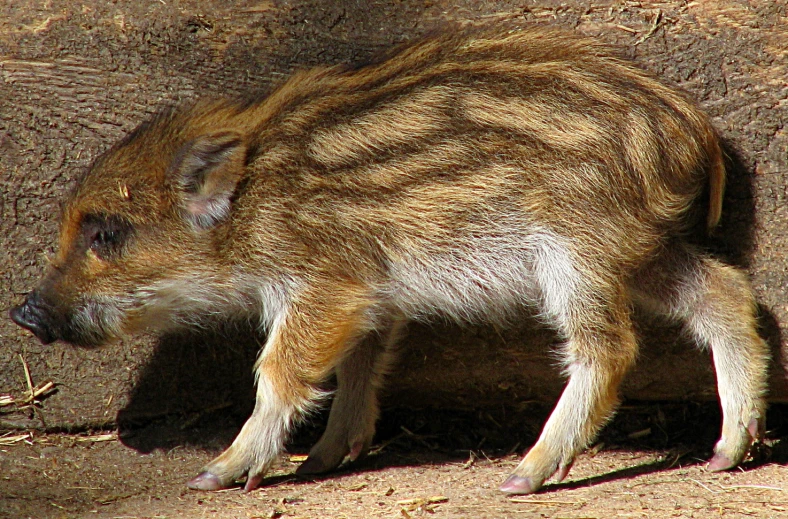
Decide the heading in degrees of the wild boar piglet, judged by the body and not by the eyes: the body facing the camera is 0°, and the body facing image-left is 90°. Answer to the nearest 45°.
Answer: approximately 90°
